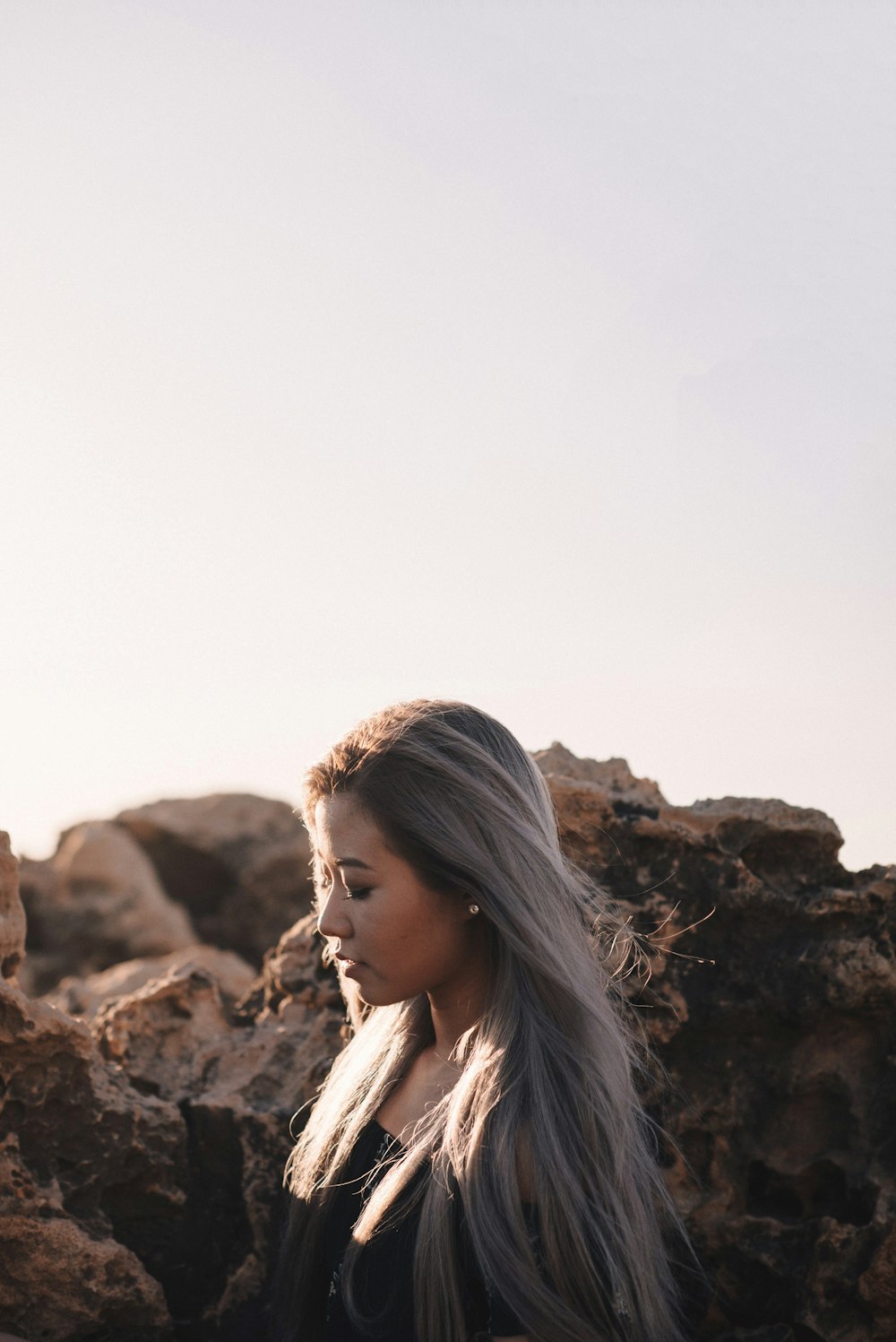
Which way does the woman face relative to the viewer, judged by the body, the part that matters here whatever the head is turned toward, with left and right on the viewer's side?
facing the viewer and to the left of the viewer

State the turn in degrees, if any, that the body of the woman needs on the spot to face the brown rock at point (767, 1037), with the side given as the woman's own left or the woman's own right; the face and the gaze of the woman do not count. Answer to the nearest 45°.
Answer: approximately 180°

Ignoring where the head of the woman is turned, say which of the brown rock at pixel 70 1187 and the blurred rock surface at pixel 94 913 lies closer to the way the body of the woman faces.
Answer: the brown rock

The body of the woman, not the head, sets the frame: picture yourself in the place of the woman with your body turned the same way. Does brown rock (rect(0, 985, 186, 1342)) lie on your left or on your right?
on your right

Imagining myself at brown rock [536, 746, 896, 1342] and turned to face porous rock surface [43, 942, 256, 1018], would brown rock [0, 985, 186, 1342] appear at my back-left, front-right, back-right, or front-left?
front-left

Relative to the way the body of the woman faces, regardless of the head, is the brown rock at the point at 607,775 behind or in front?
behind

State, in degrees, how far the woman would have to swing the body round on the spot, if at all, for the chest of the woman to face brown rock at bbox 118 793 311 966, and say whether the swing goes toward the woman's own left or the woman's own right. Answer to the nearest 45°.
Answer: approximately 135° to the woman's own right
